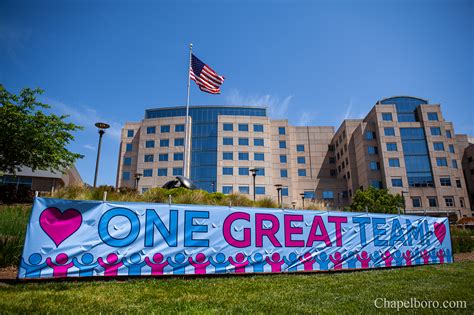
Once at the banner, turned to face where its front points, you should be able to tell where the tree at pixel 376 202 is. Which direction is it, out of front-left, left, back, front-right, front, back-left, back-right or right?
left

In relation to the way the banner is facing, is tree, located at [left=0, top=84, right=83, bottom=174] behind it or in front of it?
behind

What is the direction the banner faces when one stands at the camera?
facing the viewer and to the right of the viewer

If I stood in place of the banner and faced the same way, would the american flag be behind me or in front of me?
behind
